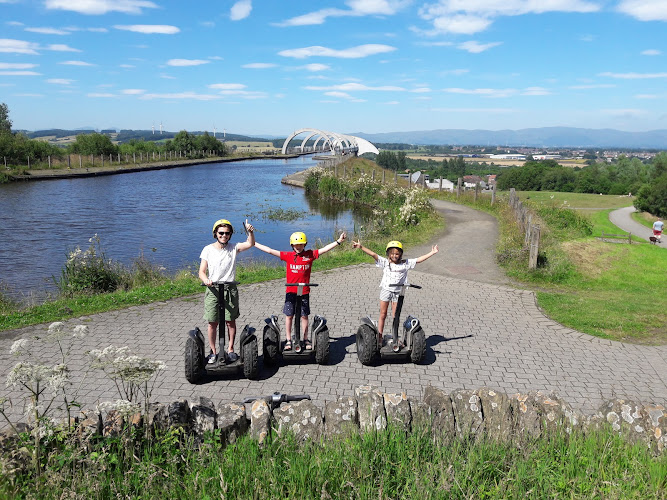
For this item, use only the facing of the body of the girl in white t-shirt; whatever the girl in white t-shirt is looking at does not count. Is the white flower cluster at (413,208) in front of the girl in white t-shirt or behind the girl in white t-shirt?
behind

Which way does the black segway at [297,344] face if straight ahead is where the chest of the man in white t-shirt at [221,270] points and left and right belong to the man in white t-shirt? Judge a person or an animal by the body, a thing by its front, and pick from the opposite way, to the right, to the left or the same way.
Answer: the same way

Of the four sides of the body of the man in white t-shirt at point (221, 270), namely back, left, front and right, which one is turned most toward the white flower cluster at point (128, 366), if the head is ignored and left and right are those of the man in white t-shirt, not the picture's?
front

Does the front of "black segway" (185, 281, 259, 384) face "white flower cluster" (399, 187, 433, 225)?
no

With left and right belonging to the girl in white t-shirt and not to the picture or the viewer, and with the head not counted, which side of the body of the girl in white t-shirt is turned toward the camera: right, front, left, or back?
front

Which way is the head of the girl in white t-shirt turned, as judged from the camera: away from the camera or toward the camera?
toward the camera

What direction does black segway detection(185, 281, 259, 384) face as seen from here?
toward the camera

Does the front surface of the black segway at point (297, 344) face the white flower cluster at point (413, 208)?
no

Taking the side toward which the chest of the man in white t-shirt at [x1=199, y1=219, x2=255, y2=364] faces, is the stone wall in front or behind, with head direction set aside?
in front

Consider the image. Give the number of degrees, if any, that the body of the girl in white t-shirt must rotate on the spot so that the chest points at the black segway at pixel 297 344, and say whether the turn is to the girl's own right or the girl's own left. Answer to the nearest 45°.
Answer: approximately 90° to the girl's own right

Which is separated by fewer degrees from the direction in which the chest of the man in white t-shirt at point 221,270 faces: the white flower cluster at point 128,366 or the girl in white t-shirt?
the white flower cluster

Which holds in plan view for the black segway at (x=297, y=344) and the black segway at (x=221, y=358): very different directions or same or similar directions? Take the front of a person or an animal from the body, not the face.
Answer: same or similar directions

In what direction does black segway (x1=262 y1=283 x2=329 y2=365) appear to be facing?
toward the camera

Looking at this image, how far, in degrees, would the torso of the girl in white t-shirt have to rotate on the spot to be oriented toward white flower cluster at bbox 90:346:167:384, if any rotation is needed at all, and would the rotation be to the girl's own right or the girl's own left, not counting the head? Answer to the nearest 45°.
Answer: approximately 45° to the girl's own right

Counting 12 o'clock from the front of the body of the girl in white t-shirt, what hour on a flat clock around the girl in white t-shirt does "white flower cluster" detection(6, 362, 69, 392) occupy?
The white flower cluster is roughly at 1 o'clock from the girl in white t-shirt.

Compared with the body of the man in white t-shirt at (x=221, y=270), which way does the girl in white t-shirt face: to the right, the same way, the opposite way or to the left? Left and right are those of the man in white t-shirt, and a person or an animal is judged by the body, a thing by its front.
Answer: the same way
